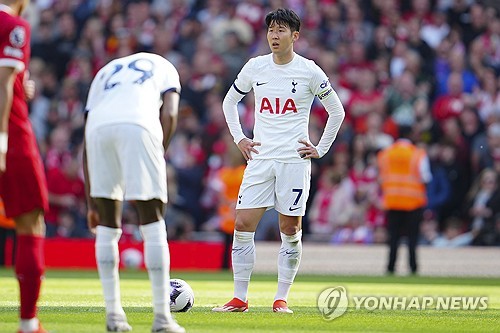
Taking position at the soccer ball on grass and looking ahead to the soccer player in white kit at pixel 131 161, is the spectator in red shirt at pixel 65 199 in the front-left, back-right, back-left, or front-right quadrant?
back-right

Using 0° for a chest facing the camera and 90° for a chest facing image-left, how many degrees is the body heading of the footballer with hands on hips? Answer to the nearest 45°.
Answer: approximately 0°

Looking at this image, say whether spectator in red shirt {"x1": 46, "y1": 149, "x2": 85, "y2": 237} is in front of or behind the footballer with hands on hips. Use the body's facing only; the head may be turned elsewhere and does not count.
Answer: behind

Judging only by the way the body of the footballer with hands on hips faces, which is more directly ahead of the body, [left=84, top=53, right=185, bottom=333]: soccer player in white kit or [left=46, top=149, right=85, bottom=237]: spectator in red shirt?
the soccer player in white kit
